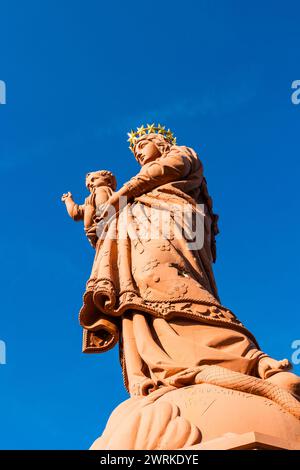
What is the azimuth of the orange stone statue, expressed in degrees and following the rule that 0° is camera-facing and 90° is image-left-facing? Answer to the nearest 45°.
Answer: approximately 45°
